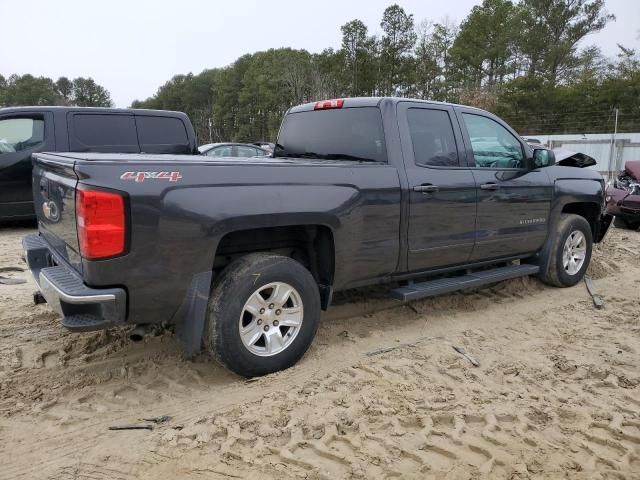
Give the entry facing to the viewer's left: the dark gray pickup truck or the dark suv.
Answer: the dark suv

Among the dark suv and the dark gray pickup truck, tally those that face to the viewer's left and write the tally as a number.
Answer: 1

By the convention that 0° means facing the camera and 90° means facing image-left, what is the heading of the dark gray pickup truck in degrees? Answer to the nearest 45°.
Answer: approximately 225°

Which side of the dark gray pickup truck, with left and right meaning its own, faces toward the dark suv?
left

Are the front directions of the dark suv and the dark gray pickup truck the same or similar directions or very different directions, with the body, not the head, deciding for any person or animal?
very different directions

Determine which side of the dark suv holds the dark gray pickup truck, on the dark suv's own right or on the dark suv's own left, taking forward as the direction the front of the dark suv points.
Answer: on the dark suv's own left

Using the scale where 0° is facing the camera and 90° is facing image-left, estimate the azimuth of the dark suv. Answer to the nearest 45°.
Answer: approximately 90°
